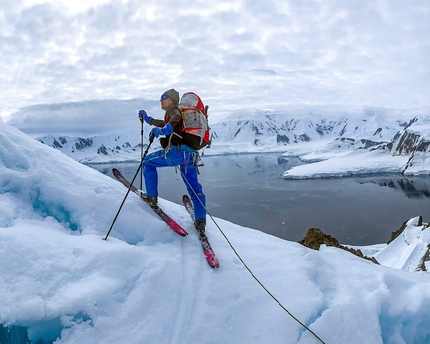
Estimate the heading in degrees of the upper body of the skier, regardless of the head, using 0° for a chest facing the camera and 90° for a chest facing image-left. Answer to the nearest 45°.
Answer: approximately 90°
